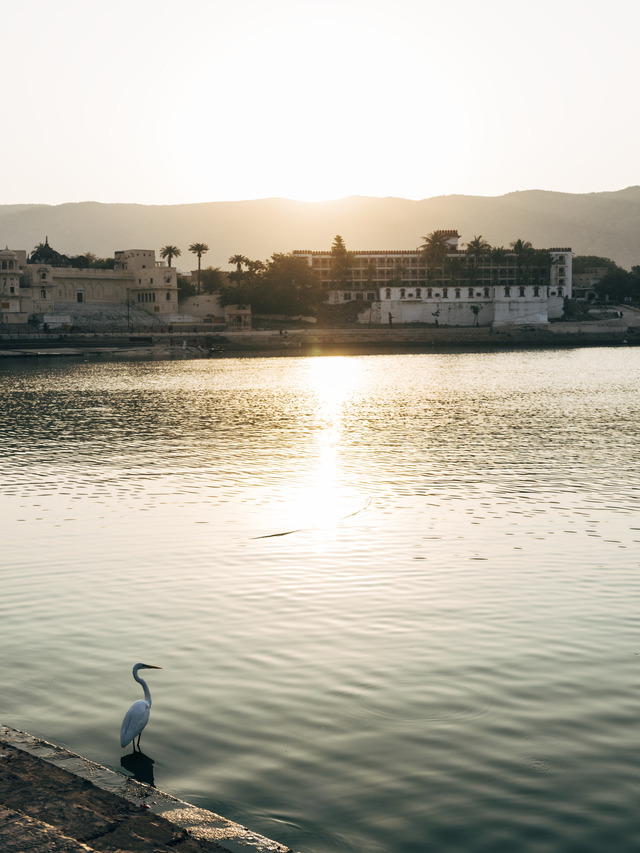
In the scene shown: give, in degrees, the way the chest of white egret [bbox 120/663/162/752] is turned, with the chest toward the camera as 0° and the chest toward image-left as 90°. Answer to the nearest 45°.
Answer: approximately 270°
